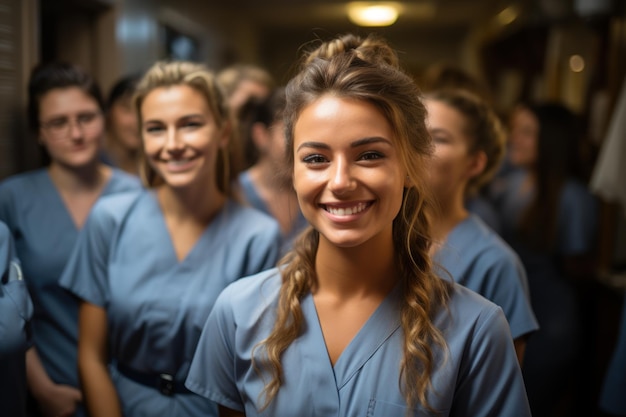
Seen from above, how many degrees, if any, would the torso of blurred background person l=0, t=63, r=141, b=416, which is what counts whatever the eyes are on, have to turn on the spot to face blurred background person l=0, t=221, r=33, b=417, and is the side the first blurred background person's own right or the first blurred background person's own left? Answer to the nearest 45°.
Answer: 0° — they already face them

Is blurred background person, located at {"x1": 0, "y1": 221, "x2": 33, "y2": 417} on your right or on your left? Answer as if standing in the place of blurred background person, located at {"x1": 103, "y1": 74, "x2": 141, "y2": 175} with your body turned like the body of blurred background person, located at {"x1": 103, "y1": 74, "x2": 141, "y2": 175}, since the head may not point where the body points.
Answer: on your right

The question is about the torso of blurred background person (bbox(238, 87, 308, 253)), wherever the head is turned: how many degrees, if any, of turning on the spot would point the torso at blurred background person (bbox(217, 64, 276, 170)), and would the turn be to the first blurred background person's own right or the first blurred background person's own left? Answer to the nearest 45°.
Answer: approximately 135° to the first blurred background person's own left

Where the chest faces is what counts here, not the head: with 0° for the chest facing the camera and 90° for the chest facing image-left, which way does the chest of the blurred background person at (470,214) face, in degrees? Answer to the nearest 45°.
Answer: approximately 45°
